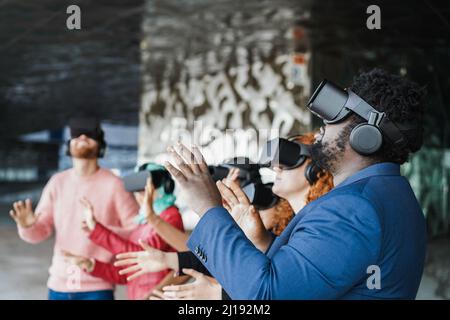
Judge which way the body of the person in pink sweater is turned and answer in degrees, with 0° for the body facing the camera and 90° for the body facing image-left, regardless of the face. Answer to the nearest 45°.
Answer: approximately 0°

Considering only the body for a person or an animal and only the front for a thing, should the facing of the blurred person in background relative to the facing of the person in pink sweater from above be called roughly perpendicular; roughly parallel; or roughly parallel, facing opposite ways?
roughly perpendicular

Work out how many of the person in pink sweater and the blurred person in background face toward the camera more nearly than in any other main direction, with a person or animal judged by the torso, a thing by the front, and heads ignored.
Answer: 1
